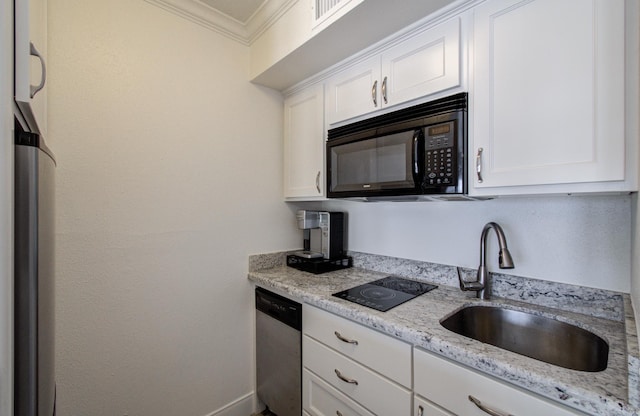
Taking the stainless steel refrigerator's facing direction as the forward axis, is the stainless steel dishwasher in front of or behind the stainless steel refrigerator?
in front

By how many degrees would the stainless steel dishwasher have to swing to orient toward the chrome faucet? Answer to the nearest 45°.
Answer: approximately 90° to its left

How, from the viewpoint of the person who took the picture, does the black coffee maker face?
facing the viewer and to the left of the viewer

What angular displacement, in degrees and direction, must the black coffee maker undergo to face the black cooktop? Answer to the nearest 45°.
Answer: approximately 90° to its left

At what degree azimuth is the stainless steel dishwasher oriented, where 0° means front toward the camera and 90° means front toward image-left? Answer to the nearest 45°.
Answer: approximately 45°

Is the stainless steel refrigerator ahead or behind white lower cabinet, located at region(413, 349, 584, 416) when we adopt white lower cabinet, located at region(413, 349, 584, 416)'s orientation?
ahead

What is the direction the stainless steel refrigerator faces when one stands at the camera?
facing to the right of the viewer

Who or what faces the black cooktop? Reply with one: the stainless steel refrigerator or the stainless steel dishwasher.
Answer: the stainless steel refrigerator

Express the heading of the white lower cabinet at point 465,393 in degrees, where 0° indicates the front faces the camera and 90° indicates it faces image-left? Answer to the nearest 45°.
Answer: approximately 45°

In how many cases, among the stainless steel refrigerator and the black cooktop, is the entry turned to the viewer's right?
1
